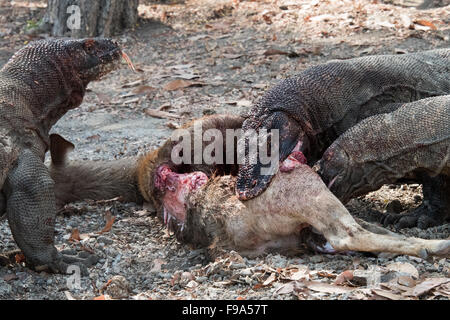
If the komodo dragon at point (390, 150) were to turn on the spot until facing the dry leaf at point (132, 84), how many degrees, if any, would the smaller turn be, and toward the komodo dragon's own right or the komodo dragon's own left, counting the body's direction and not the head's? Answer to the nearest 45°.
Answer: approximately 45° to the komodo dragon's own right

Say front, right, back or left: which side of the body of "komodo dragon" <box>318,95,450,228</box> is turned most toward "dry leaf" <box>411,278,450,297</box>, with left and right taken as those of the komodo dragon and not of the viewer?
left

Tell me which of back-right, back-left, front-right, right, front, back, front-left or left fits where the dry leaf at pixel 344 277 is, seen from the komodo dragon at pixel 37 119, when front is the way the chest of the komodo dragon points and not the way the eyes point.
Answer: front-right

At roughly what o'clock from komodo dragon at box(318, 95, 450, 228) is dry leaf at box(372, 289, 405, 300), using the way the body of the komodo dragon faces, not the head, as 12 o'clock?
The dry leaf is roughly at 9 o'clock from the komodo dragon.

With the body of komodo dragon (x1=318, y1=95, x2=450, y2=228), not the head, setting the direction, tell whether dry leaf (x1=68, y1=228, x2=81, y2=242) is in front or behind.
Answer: in front

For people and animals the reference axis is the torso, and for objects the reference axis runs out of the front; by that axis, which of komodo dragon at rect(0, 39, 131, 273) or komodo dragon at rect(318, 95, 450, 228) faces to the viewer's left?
komodo dragon at rect(318, 95, 450, 228)

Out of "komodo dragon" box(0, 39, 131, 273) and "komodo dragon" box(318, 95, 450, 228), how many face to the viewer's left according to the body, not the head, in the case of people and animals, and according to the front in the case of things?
1

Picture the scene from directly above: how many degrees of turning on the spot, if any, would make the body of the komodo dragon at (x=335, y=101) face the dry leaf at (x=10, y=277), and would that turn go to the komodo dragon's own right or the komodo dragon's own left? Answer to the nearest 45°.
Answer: approximately 45° to the komodo dragon's own left

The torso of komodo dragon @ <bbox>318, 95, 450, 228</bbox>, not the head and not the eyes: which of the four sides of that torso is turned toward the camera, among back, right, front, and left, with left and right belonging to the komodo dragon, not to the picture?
left

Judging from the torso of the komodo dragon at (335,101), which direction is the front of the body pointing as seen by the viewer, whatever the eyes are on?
to the viewer's left

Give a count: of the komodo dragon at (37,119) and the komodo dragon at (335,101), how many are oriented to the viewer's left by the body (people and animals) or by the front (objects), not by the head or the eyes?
1

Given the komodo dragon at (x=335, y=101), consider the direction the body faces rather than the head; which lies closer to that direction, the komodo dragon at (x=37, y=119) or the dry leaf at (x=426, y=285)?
the komodo dragon

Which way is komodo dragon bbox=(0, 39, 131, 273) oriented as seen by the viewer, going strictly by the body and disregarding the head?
to the viewer's right

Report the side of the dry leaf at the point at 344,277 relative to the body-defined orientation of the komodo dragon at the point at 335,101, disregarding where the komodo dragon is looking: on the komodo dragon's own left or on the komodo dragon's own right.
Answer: on the komodo dragon's own left

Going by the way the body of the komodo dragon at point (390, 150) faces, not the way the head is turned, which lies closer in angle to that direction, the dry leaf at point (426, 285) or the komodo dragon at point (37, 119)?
the komodo dragon

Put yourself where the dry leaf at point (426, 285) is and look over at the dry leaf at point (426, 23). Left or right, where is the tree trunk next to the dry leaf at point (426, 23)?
left
